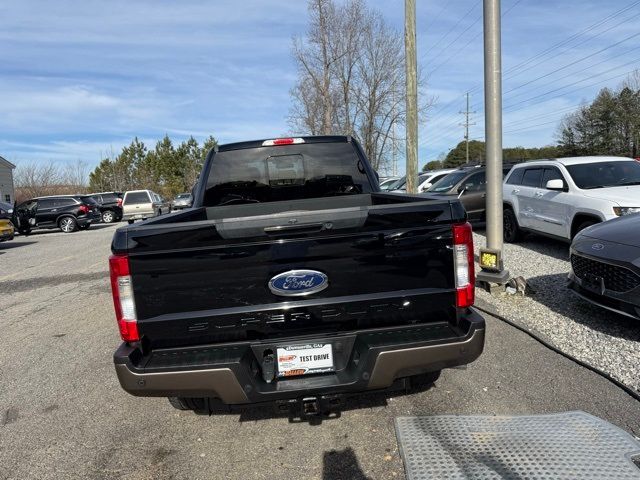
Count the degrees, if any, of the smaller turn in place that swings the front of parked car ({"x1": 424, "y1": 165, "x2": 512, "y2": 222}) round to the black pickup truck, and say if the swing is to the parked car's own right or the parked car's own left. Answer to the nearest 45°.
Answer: approximately 45° to the parked car's own left

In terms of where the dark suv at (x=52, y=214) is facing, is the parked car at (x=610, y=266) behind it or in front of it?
behind

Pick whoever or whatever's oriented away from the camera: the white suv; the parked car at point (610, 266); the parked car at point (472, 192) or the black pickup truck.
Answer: the black pickup truck

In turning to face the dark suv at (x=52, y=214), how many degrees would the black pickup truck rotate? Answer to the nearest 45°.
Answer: approximately 45° to its left

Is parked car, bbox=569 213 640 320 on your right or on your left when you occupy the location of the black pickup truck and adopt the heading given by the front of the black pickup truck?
on your right

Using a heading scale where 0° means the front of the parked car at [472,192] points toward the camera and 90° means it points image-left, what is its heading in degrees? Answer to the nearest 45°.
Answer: approximately 45°

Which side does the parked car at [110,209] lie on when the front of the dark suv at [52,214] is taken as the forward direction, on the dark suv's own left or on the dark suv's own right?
on the dark suv's own right

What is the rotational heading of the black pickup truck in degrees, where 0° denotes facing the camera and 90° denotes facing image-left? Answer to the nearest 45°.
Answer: approximately 180°

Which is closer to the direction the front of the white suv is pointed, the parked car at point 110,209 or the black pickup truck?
the black pickup truck

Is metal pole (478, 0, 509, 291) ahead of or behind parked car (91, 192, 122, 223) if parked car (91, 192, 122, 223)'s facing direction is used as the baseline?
behind

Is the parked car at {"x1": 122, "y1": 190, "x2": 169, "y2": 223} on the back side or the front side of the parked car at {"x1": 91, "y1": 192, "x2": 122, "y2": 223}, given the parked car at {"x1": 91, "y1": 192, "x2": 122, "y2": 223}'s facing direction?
on the back side

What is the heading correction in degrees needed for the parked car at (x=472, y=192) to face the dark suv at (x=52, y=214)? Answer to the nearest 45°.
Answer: approximately 45° to its right
